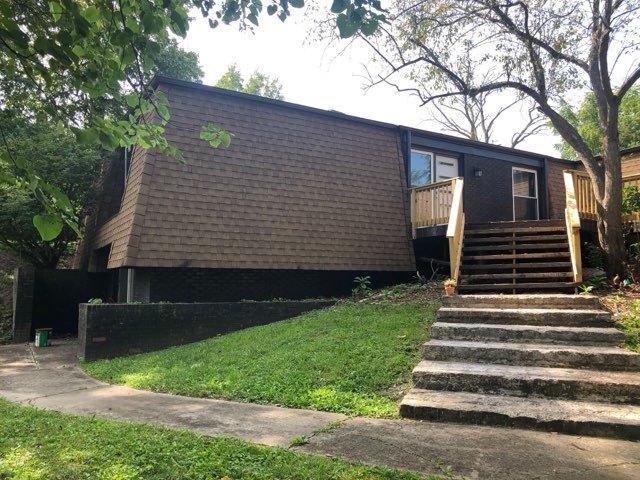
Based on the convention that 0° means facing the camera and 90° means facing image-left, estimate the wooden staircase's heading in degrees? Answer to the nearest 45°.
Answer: approximately 0°

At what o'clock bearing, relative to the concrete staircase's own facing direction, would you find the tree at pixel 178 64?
The tree is roughly at 4 o'clock from the concrete staircase.

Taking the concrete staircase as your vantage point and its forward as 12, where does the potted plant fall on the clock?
The potted plant is roughly at 5 o'clock from the concrete staircase.

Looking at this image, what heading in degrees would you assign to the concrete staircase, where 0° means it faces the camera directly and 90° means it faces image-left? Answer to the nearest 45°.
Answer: approximately 0°

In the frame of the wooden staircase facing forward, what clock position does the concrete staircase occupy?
The concrete staircase is roughly at 12 o'clock from the wooden staircase.

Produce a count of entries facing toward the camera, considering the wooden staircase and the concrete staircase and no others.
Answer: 2

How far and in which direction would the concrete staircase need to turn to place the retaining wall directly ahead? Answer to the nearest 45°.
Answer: approximately 90° to its right

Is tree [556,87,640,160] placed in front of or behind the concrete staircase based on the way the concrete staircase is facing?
behind

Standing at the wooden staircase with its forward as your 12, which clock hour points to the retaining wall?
The retaining wall is roughly at 2 o'clock from the wooden staircase.

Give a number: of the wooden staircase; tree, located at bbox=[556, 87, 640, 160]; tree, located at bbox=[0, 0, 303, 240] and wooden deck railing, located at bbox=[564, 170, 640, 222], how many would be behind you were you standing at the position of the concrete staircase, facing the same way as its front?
3
